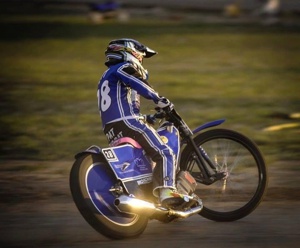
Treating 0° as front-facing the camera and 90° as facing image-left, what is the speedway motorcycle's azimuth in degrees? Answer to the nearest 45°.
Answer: approximately 225°

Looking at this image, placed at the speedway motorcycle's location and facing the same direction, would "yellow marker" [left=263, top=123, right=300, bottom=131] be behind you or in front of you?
in front

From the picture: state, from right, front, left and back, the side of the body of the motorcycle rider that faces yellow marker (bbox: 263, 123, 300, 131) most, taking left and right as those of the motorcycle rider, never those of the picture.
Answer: front

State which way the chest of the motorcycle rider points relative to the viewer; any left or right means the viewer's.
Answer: facing away from the viewer and to the right of the viewer
